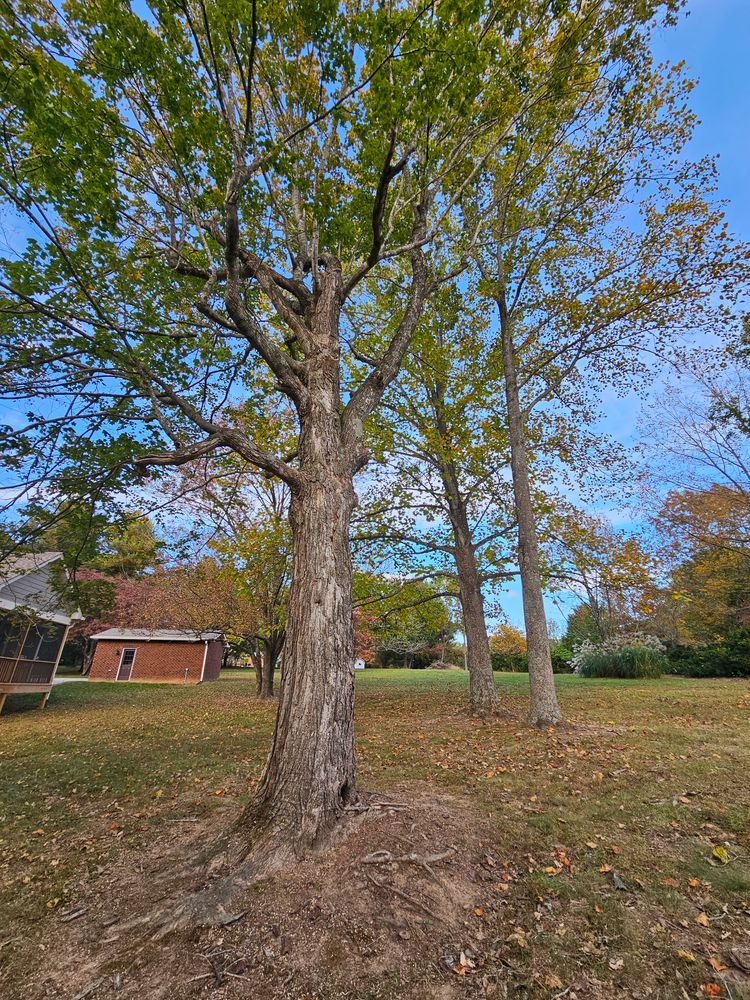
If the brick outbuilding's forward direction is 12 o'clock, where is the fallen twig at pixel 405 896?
The fallen twig is roughly at 12 o'clock from the brick outbuilding.

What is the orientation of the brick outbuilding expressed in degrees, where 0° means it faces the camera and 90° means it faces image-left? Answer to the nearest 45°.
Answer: approximately 0°

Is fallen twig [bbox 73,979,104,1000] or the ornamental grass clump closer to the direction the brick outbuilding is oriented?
the fallen twig

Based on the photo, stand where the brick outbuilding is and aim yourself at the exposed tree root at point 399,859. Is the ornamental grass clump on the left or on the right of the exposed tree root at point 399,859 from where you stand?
left

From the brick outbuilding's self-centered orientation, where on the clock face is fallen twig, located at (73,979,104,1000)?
The fallen twig is roughly at 12 o'clock from the brick outbuilding.

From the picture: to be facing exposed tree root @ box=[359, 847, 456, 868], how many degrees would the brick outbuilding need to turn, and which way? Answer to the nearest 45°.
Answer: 0° — it already faces it

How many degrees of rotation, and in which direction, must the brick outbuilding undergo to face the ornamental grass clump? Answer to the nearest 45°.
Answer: approximately 45° to its left

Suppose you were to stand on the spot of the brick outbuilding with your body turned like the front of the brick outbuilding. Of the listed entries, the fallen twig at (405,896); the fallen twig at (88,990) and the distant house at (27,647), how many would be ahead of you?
3

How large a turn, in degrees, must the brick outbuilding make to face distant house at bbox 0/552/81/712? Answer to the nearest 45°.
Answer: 0° — it already faces it

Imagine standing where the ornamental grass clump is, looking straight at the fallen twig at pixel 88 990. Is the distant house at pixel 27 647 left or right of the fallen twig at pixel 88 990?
right

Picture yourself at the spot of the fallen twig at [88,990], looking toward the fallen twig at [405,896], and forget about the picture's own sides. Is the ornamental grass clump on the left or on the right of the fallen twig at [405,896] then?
left
